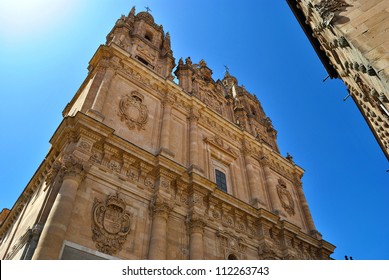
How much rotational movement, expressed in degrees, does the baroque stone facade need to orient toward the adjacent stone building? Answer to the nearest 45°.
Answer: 0° — it already faces it
